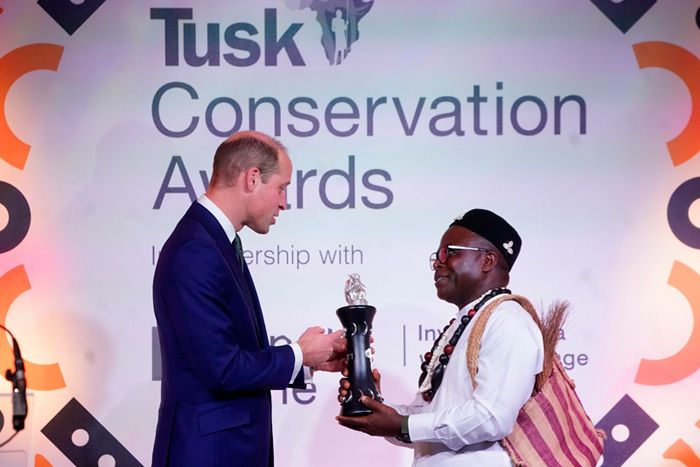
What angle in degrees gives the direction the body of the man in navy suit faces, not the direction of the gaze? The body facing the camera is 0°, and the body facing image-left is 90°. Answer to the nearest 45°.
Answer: approximately 270°

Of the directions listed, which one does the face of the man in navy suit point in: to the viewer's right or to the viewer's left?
to the viewer's right
